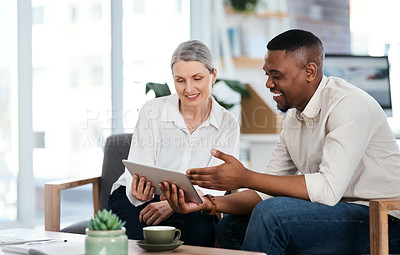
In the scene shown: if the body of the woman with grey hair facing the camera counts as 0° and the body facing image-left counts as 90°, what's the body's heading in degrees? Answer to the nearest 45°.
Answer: approximately 0°

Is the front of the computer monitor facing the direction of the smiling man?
yes

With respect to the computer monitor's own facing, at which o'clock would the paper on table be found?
The paper on table is roughly at 1 o'clock from the computer monitor.

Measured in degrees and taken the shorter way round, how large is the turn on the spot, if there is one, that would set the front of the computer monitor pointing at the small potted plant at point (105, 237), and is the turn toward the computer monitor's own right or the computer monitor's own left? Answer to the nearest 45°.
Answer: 0° — it already faces it

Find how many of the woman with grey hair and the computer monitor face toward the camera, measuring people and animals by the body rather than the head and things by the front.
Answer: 2

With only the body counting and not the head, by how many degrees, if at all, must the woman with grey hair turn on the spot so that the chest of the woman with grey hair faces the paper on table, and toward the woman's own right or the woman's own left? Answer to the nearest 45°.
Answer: approximately 45° to the woman's own right

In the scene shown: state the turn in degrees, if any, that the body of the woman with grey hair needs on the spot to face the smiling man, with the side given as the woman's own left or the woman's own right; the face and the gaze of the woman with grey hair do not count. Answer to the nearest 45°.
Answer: approximately 45° to the woman's own left

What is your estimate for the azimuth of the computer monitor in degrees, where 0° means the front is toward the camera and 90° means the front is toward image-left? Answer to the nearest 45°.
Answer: approximately 0°
